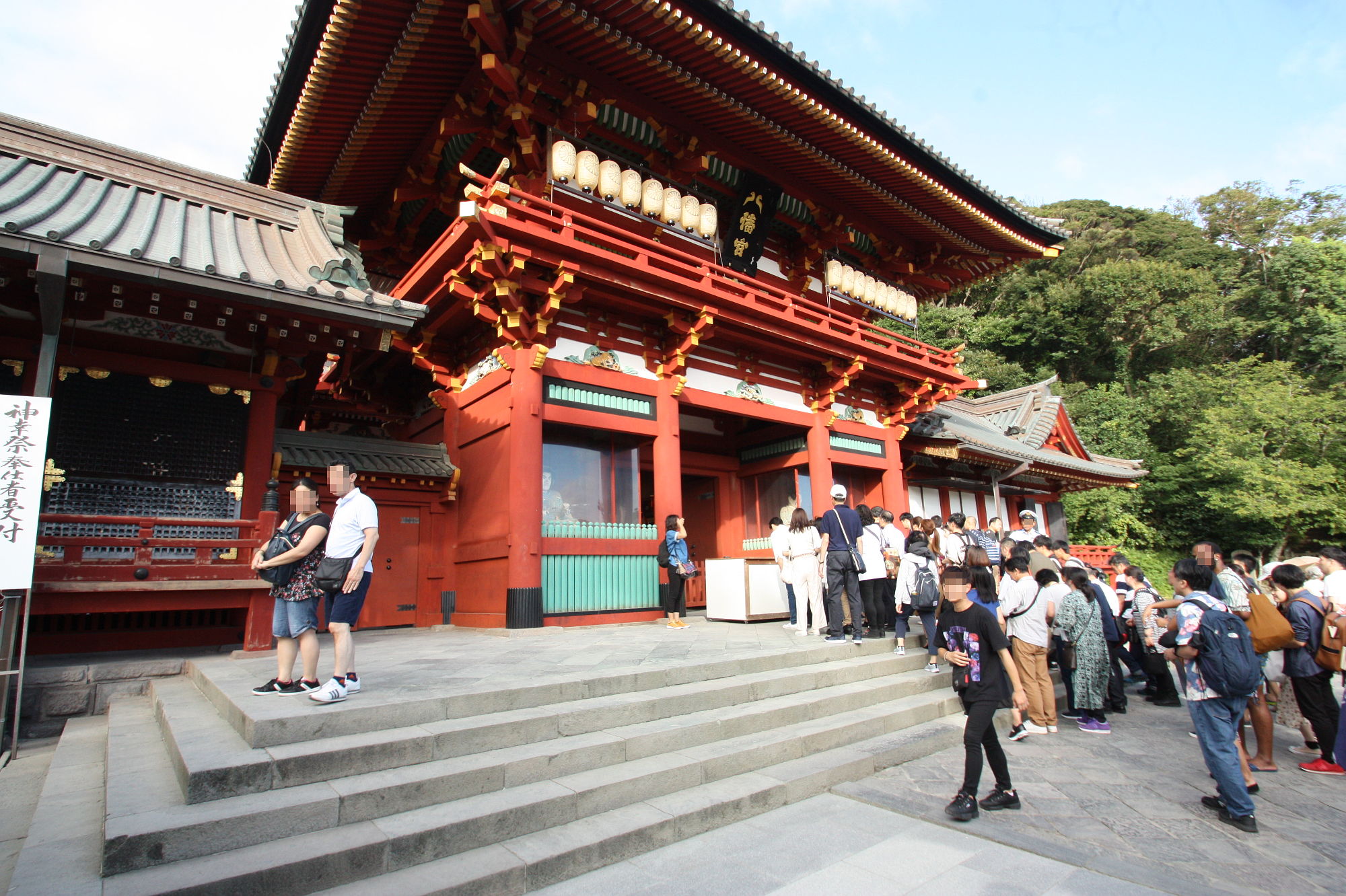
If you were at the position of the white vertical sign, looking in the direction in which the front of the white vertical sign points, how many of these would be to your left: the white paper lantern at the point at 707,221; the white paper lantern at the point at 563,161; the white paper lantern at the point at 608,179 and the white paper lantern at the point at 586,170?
4

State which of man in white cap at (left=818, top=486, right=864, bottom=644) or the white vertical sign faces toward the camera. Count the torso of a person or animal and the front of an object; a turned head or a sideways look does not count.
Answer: the white vertical sign

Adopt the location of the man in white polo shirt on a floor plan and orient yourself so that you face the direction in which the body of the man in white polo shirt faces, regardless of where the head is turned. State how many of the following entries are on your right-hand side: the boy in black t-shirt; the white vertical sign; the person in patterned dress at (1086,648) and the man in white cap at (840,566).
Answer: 1

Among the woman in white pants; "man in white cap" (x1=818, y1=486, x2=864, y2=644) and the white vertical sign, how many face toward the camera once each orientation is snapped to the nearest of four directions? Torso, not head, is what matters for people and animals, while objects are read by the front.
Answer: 1

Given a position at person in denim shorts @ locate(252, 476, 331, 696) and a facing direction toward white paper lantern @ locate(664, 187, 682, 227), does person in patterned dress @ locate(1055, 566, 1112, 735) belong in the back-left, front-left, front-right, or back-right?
front-right

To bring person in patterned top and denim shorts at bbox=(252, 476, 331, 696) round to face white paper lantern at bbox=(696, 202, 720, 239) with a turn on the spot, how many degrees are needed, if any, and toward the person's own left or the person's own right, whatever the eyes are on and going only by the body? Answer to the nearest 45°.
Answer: approximately 180°

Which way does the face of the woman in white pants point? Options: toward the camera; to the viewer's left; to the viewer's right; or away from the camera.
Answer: away from the camera

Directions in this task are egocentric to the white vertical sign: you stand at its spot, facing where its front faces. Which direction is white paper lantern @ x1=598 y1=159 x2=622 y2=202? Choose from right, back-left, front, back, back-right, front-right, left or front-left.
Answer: left

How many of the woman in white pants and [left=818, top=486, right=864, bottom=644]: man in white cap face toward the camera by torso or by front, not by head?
0

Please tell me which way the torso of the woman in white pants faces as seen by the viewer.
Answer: away from the camera

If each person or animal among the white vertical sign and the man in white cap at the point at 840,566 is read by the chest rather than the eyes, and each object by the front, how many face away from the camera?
1

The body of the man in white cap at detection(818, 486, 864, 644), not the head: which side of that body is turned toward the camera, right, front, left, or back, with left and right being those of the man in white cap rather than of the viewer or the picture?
back

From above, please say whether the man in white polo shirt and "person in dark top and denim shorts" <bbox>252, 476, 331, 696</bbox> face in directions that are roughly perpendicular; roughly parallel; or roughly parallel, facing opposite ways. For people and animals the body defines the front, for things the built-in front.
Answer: roughly parallel

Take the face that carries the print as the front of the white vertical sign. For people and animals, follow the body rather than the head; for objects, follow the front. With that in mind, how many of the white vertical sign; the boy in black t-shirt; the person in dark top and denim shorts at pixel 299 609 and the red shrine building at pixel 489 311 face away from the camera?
0

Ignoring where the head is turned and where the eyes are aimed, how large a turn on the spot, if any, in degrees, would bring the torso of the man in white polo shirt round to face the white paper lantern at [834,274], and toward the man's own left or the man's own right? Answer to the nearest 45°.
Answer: approximately 180°

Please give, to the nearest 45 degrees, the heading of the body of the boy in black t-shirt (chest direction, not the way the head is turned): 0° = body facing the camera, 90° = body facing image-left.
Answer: approximately 45°

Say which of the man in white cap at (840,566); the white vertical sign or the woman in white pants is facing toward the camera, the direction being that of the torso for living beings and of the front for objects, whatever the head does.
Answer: the white vertical sign

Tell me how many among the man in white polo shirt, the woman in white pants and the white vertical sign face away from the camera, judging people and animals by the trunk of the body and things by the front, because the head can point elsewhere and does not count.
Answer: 1

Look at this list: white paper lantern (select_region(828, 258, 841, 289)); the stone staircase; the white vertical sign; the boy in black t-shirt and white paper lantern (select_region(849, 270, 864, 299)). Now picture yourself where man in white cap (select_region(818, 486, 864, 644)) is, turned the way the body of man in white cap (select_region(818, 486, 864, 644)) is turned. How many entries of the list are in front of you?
2

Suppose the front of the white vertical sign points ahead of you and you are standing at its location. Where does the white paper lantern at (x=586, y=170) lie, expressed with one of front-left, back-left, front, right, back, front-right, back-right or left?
left

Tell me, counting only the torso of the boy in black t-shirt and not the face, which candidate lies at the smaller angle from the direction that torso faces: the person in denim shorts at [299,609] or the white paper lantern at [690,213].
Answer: the person in denim shorts
